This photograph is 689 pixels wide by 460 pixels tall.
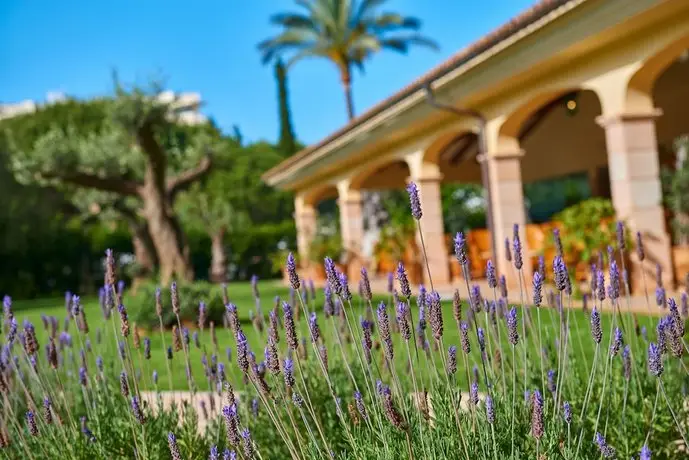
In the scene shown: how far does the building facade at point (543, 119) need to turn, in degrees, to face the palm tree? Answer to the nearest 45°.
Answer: approximately 135° to its right

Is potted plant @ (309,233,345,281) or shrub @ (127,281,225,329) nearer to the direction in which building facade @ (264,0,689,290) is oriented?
the shrub

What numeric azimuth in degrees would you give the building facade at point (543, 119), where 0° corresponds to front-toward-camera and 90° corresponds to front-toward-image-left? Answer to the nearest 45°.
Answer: approximately 45°

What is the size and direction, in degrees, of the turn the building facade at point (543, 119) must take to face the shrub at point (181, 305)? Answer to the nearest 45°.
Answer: approximately 45° to its right
